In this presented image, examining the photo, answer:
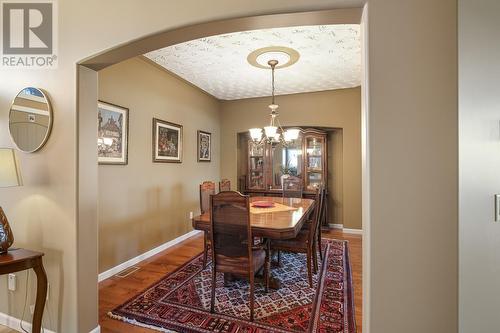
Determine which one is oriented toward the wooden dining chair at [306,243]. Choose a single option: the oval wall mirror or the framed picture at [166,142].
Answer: the framed picture

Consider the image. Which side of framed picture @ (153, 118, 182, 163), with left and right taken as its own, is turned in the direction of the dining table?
front

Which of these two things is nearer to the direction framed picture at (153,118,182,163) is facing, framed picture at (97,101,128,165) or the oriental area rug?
the oriental area rug

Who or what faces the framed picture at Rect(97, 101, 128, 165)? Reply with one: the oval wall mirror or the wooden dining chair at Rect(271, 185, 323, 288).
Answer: the wooden dining chair

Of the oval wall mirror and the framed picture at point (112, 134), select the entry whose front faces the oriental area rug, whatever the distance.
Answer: the framed picture

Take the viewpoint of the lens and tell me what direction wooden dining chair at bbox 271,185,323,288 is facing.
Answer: facing to the left of the viewer

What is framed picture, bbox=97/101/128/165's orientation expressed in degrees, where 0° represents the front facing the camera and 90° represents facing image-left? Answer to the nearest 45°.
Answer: approximately 315°

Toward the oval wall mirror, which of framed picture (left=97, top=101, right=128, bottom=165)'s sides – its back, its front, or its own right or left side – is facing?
right

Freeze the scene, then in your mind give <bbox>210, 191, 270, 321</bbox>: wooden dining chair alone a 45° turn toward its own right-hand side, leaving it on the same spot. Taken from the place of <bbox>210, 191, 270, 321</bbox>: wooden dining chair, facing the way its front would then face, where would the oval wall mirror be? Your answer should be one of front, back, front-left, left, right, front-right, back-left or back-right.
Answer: back

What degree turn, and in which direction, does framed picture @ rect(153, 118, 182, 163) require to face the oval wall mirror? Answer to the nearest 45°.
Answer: approximately 90° to its right

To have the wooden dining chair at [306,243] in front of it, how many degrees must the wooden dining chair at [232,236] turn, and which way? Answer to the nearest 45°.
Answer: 0° — it already faces it

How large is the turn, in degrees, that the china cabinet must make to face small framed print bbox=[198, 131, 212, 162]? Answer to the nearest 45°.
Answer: approximately 90° to its right
